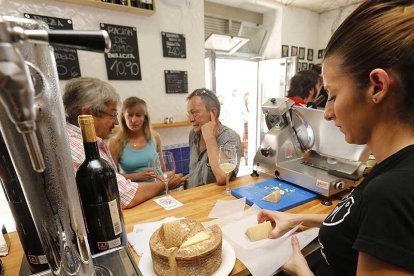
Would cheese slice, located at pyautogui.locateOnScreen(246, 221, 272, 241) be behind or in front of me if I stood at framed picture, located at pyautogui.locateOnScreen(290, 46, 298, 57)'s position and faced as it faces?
in front

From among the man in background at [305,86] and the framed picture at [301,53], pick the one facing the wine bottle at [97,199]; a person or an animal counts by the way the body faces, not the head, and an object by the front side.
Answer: the framed picture

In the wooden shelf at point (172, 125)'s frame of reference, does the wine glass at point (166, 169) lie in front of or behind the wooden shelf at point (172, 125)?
in front

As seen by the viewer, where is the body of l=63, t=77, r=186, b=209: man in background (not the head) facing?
to the viewer's right

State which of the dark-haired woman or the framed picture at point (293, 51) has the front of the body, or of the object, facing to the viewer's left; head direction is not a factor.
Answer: the dark-haired woman

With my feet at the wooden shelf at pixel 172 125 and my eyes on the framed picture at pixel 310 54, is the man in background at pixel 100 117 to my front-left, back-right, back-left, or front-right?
back-right

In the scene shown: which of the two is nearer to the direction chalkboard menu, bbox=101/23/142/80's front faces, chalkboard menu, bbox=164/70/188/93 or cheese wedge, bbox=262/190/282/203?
the cheese wedge

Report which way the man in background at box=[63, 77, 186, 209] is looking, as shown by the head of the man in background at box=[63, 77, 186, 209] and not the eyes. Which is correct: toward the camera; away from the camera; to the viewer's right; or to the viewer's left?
to the viewer's right

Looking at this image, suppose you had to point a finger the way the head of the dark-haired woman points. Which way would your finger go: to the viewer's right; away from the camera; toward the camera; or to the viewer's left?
to the viewer's left

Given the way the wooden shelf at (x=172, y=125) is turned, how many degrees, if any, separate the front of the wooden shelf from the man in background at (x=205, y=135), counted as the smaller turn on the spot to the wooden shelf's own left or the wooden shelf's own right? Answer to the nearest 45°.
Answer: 0° — it already faces them

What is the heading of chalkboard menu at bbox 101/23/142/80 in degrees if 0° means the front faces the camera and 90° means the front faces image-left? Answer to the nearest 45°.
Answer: approximately 0°

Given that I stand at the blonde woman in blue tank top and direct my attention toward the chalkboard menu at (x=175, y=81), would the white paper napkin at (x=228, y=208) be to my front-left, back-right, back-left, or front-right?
back-right

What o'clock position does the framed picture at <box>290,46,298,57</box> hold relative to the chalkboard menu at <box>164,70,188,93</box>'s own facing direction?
The framed picture is roughly at 8 o'clock from the chalkboard menu.
